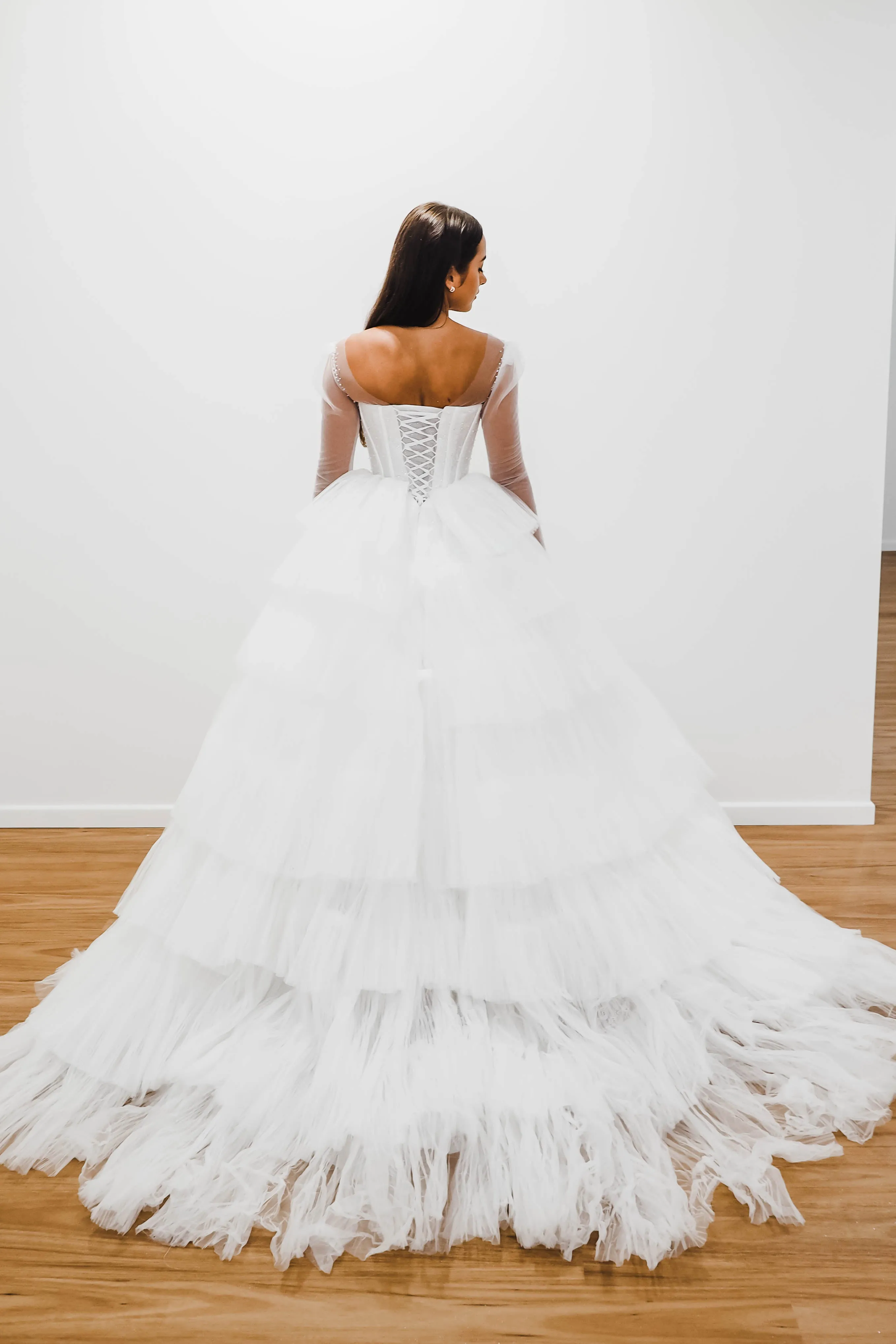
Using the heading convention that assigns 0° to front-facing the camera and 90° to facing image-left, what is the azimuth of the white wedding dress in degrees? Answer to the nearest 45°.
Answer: approximately 180°
